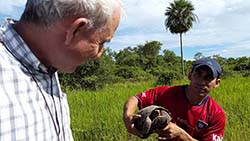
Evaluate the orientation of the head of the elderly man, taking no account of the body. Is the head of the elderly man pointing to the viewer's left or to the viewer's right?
to the viewer's right

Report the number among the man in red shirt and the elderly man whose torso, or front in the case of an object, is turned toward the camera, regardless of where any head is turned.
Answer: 1

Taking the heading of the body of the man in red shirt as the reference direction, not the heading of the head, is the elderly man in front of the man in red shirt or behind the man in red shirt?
in front

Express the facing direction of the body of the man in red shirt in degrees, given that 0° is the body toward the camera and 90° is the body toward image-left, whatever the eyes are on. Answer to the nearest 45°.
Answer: approximately 0°

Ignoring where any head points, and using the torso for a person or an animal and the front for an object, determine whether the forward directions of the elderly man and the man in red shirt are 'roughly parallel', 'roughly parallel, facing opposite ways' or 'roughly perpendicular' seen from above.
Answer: roughly perpendicular

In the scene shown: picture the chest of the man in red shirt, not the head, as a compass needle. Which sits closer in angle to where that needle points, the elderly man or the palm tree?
the elderly man

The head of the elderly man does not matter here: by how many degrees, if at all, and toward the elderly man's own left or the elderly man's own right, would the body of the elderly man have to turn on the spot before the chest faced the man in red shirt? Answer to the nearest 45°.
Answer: approximately 45° to the elderly man's own left

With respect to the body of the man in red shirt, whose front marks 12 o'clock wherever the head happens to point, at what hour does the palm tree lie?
The palm tree is roughly at 6 o'clock from the man in red shirt.

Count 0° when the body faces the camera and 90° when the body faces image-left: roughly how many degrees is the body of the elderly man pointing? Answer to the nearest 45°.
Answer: approximately 270°
